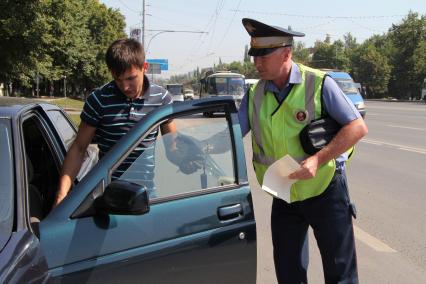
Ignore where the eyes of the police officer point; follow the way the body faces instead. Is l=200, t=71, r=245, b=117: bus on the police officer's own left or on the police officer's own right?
on the police officer's own right

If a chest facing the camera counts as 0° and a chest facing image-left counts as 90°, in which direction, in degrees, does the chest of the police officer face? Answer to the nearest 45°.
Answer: approximately 45°

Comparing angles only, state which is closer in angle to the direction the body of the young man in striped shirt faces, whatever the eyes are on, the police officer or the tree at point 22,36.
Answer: the police officer

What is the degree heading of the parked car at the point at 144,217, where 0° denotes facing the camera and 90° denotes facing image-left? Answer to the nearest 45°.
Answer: approximately 45°

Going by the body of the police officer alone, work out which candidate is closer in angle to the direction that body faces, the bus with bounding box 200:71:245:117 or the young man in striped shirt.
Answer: the young man in striped shirt

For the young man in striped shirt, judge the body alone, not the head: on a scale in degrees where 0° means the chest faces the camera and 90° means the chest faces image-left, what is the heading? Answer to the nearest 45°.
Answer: approximately 0°
